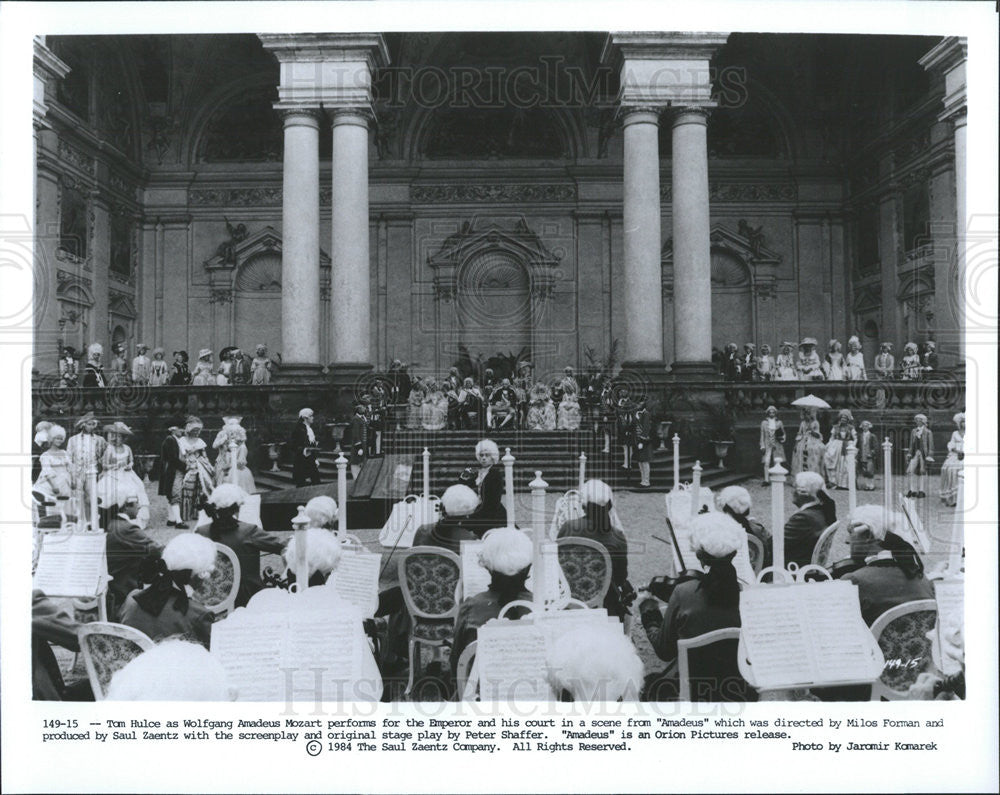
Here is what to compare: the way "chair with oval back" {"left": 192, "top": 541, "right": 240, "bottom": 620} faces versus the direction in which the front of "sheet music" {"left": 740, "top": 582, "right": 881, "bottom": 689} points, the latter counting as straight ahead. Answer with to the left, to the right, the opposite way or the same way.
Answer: the opposite way

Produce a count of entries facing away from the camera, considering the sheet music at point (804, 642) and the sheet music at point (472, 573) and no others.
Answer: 0

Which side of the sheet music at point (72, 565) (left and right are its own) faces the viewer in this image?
front

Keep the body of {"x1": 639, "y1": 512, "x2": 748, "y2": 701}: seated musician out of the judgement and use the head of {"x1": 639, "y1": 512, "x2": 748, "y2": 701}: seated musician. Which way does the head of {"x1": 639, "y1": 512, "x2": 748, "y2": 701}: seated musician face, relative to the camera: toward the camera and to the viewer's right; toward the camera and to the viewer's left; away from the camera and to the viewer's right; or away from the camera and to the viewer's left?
away from the camera and to the viewer's left

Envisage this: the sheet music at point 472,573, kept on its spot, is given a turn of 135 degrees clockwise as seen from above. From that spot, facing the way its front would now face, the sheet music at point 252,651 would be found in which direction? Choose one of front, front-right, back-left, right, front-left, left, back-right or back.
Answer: front-left

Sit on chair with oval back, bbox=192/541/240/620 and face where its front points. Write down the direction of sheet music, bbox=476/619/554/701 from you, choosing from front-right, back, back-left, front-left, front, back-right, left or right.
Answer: right

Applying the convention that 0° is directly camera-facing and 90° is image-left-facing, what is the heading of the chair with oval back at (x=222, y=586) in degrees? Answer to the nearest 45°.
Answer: approximately 225°

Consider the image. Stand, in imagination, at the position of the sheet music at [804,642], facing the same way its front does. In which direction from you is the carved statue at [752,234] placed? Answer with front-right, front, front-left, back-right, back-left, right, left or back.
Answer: back

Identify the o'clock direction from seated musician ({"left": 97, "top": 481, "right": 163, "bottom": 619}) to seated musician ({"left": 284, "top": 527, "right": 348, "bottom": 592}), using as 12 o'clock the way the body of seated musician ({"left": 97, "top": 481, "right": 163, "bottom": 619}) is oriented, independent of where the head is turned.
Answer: seated musician ({"left": 284, "top": 527, "right": 348, "bottom": 592}) is roughly at 3 o'clock from seated musician ({"left": 97, "top": 481, "right": 163, "bottom": 619}).

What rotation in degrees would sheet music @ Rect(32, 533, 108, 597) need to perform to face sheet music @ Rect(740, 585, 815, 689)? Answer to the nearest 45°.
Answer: approximately 45° to its left

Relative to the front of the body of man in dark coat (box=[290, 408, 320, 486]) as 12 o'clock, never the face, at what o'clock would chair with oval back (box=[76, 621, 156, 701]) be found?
The chair with oval back is roughly at 2 o'clock from the man in dark coat.

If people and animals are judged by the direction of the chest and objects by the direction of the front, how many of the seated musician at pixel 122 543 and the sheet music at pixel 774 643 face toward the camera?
1

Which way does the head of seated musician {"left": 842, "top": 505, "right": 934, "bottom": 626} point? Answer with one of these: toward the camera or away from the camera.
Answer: away from the camera

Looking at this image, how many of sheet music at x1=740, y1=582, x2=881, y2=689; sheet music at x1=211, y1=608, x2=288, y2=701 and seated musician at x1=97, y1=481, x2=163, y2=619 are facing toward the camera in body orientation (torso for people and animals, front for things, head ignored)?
2

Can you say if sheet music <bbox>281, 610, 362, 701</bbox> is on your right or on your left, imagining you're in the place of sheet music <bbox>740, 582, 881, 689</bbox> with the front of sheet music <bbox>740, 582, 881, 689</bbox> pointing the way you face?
on your right

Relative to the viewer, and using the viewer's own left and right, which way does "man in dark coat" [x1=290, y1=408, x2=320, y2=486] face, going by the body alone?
facing the viewer and to the right of the viewer
